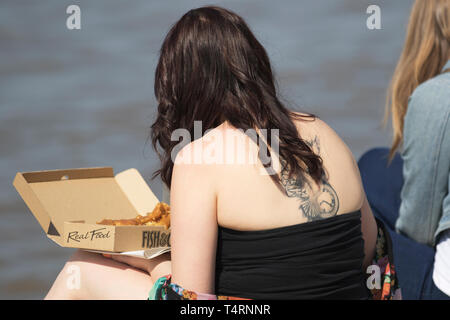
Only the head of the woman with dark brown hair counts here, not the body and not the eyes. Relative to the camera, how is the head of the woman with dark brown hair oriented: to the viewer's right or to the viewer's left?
to the viewer's left

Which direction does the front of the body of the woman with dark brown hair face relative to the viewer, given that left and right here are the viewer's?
facing away from the viewer and to the left of the viewer

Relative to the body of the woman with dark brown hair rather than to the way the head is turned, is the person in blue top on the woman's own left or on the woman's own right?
on the woman's own right
